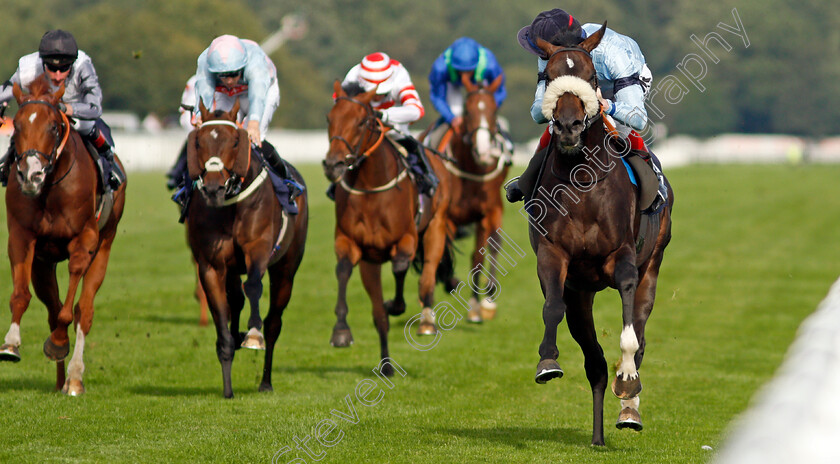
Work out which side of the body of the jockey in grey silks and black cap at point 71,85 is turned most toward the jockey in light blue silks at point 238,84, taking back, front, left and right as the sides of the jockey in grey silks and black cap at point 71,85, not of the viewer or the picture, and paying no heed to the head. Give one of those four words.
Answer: left
